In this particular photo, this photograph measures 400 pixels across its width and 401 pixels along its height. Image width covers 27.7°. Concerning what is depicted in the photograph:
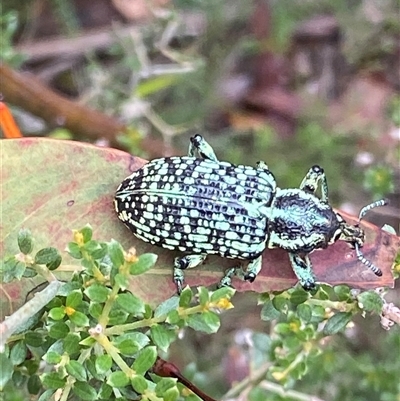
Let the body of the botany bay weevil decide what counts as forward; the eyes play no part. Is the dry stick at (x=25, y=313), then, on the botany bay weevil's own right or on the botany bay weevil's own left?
on the botany bay weevil's own right

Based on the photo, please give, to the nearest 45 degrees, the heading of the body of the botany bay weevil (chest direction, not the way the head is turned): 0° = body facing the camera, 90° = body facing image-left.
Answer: approximately 270°

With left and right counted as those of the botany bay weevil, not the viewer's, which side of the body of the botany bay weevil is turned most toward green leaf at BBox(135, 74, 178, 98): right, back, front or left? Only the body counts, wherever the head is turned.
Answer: left

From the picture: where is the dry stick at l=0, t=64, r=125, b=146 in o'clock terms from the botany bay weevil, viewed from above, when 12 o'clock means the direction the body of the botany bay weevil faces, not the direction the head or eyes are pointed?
The dry stick is roughly at 8 o'clock from the botany bay weevil.

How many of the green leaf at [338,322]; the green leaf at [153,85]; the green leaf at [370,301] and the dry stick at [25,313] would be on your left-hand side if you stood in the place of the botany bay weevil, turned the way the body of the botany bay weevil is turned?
1

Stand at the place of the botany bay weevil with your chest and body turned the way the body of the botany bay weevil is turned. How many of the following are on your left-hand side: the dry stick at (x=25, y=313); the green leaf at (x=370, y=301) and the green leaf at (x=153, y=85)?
1
